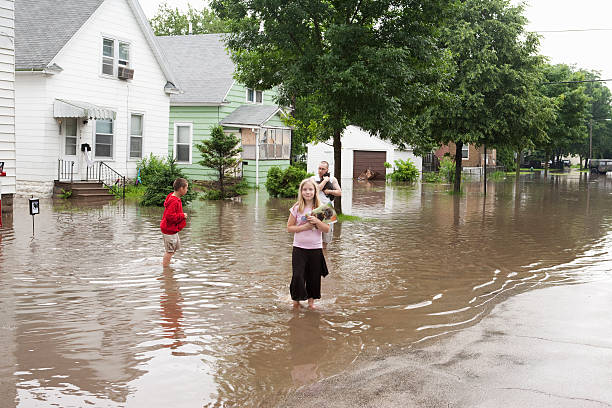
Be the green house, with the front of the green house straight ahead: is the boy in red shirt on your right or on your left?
on your right

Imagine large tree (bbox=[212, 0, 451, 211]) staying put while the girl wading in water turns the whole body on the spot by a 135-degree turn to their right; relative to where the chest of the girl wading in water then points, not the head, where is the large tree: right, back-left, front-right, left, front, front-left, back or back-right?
front-right

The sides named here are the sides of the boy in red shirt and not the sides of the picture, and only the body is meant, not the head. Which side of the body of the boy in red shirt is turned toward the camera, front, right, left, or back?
right

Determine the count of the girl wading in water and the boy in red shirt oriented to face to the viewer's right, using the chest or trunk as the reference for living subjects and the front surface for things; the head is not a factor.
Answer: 1

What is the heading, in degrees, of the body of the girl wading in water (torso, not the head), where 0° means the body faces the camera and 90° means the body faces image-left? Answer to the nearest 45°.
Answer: approximately 0°

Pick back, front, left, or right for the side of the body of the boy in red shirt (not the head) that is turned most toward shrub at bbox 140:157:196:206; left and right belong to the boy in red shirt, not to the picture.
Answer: left

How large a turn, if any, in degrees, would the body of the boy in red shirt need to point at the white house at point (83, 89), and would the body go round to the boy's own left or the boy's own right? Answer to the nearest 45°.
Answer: approximately 90° to the boy's own left

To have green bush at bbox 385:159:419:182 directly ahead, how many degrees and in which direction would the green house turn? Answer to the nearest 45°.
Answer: approximately 90° to its left

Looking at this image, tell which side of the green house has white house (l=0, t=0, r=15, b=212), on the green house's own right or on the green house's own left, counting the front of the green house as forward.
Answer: on the green house's own right

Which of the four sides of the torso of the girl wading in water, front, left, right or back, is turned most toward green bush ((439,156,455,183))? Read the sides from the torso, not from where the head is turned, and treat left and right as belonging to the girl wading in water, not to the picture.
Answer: back

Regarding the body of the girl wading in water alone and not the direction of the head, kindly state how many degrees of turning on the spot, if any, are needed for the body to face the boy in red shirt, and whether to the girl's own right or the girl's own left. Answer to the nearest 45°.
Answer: approximately 135° to the girl's own right

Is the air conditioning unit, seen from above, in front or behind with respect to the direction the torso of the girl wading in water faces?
behind

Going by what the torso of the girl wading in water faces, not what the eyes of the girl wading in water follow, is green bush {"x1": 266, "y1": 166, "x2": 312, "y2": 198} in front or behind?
behind

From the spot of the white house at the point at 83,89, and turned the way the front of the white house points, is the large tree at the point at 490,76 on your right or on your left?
on your left

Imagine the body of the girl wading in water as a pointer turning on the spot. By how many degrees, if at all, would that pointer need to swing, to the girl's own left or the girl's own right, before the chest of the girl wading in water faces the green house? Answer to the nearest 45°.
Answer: approximately 180°
